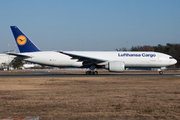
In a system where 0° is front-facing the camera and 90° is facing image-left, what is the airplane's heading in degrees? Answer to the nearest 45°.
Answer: approximately 270°
